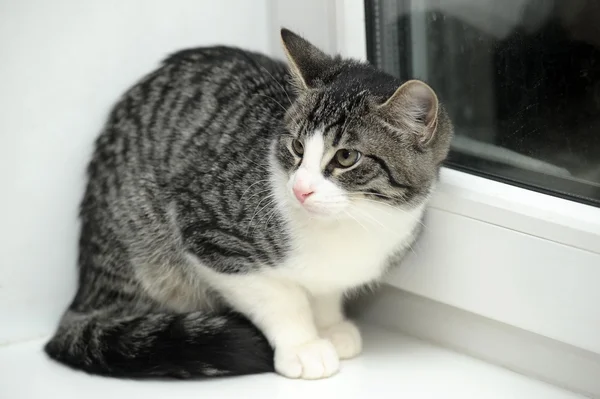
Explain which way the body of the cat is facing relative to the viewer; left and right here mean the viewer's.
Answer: facing the viewer and to the right of the viewer
